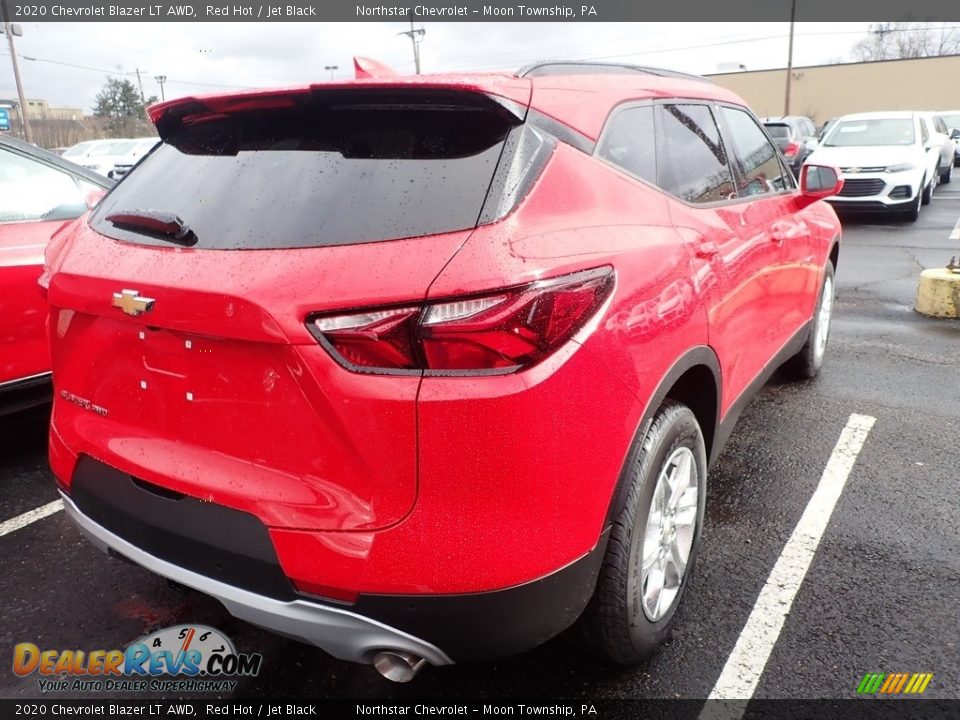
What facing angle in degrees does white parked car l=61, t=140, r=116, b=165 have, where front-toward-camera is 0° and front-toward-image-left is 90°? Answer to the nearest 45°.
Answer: approximately 45°

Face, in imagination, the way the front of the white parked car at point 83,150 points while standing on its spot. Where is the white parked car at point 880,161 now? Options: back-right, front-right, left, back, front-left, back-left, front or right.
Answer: left

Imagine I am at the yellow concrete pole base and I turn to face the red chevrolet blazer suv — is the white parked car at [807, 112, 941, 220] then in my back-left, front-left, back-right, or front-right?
back-right

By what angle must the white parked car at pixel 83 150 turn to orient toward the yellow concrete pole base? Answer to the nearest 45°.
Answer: approximately 45° to its left

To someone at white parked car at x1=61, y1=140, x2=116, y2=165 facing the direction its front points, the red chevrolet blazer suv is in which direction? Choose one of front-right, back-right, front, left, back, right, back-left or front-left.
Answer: front-left

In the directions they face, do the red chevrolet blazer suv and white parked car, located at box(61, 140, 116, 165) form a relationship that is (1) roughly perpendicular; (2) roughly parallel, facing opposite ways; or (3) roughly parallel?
roughly parallel, facing opposite ways

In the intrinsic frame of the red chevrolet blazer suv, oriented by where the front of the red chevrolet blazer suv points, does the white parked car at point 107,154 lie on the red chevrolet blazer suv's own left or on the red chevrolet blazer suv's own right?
on the red chevrolet blazer suv's own left

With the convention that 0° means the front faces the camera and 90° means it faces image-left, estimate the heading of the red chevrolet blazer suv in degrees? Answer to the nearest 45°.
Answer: approximately 225°

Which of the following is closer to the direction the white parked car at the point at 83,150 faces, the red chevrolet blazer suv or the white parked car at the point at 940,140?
the red chevrolet blazer suv

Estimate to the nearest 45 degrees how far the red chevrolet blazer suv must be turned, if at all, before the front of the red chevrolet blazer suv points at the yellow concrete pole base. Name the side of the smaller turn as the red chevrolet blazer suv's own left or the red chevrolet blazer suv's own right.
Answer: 0° — it already faces it

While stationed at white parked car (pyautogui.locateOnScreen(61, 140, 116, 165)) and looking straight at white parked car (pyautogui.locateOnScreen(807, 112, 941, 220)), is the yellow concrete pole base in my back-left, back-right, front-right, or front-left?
front-right
